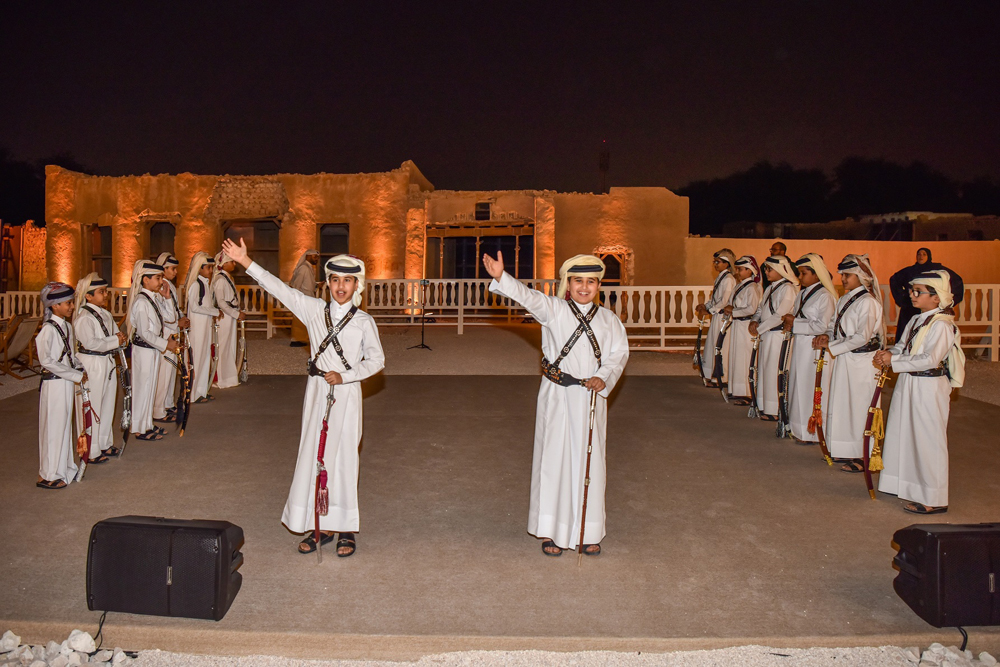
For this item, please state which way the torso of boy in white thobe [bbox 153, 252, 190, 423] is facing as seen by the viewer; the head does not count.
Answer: to the viewer's right

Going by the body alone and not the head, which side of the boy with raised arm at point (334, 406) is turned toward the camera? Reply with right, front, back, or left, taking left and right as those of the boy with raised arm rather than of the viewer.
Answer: front

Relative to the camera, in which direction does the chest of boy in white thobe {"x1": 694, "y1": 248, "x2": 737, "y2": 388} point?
to the viewer's left

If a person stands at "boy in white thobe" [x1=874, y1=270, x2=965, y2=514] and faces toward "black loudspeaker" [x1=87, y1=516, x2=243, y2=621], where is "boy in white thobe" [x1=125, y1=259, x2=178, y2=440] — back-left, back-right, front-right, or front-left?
front-right

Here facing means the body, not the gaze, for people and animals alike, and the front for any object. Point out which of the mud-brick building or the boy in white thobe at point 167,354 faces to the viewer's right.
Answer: the boy in white thobe

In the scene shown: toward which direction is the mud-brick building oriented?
toward the camera

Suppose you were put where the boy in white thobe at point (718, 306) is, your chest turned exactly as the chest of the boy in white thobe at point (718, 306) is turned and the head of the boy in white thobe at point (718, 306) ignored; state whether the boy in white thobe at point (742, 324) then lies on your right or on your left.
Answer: on your left

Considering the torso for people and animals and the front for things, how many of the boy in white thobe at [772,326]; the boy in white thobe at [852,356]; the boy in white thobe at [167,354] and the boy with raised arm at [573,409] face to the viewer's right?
1

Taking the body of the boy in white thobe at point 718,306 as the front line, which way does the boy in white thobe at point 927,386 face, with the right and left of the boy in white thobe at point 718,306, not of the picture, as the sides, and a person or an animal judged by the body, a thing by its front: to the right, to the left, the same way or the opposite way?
the same way

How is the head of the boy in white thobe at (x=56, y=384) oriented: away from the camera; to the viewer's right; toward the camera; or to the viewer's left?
to the viewer's right

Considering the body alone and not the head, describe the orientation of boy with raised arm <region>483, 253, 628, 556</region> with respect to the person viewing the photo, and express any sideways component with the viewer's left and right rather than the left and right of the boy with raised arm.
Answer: facing the viewer

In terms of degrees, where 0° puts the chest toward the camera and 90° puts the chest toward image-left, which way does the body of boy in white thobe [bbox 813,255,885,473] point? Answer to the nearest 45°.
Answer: approximately 90°

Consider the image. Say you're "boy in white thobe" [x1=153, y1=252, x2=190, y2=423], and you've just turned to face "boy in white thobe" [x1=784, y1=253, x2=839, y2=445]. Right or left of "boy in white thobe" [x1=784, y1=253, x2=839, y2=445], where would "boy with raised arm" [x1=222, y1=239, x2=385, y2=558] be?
right

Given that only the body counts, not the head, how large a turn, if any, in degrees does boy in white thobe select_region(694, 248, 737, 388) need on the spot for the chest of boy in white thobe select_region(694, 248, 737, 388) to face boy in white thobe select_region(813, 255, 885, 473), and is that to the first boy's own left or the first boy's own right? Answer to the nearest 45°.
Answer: approximately 90° to the first boy's own left

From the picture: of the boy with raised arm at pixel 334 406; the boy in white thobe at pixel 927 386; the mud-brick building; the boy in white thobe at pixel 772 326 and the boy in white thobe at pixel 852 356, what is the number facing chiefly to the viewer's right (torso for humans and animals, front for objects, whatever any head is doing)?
0

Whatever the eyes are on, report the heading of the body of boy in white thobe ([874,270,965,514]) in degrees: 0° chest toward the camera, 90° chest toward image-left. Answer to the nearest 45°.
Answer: approximately 90°

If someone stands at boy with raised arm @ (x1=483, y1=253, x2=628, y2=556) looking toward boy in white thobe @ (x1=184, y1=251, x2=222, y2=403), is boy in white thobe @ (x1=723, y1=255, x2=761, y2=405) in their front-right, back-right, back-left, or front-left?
front-right

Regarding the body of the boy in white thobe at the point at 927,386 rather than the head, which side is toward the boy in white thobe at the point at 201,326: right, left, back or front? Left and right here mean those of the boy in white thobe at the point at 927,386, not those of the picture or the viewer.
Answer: front
